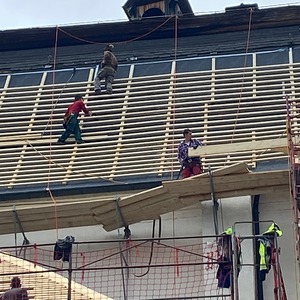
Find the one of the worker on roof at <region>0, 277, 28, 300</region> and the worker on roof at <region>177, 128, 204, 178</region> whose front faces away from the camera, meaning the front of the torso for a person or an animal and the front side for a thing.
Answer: the worker on roof at <region>0, 277, 28, 300</region>

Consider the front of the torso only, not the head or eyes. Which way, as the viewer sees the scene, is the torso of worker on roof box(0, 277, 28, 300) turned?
away from the camera

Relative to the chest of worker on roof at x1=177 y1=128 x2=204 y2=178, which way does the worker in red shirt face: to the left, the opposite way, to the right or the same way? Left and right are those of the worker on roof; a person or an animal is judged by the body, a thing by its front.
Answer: to the left

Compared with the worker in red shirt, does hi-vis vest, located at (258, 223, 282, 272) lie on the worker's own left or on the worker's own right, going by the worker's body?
on the worker's own right
